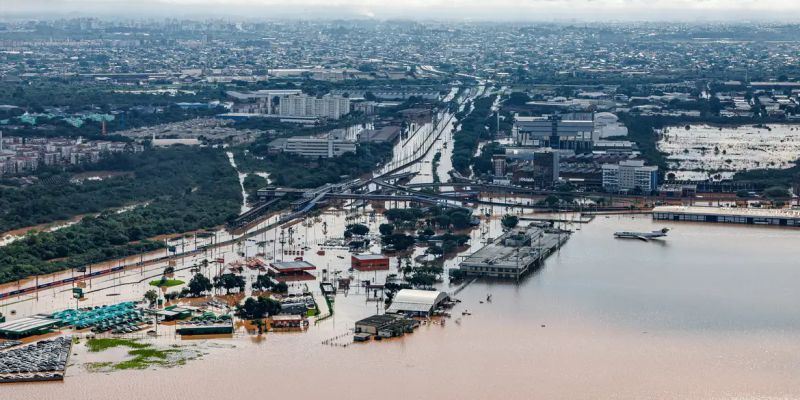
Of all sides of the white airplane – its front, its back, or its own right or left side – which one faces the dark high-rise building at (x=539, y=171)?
right

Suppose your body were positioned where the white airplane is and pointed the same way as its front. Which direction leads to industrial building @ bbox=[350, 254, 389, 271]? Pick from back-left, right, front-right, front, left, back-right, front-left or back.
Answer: front-left

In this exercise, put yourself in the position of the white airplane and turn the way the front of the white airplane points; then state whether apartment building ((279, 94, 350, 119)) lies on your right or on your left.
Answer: on your right

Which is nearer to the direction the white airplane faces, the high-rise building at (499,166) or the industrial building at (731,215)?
the high-rise building

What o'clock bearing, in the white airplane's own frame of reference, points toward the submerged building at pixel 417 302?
The submerged building is roughly at 10 o'clock from the white airplane.

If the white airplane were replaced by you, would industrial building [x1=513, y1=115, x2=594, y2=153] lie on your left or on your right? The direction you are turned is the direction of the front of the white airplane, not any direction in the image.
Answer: on your right

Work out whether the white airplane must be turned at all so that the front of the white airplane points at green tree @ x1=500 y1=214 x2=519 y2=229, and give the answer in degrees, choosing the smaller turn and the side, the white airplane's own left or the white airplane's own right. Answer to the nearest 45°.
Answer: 0° — it already faces it

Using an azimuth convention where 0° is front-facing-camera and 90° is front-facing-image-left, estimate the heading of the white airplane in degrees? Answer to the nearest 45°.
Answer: approximately 90°

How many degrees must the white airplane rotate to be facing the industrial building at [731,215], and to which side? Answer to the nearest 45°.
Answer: approximately 135° to its right

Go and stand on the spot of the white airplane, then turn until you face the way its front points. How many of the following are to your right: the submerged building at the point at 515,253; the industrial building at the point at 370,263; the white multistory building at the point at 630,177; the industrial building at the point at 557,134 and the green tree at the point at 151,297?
2

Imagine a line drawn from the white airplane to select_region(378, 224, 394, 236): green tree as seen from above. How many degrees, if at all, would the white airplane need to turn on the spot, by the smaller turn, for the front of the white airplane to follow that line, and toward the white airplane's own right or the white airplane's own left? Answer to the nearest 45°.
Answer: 0° — it already faces it

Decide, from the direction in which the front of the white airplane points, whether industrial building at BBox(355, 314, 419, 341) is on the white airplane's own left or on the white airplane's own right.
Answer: on the white airplane's own left

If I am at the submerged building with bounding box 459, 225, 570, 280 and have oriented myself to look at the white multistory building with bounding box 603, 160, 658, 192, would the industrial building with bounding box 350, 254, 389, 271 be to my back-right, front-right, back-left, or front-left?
back-left
